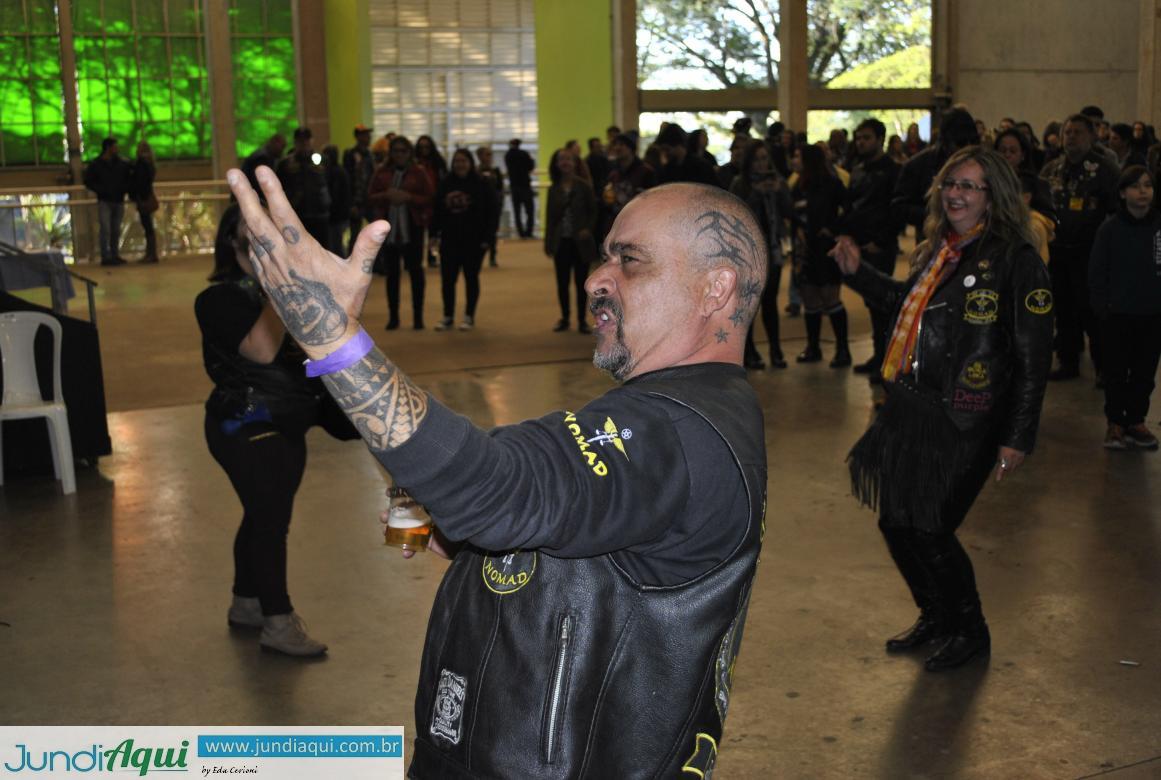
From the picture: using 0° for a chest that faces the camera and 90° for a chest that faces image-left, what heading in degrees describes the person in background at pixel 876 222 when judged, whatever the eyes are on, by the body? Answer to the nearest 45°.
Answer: approximately 45°

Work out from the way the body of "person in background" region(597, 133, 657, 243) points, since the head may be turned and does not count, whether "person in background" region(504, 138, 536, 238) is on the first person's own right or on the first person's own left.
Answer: on the first person's own right

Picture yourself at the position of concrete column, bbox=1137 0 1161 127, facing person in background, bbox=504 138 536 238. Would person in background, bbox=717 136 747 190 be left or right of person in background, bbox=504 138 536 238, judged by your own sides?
left

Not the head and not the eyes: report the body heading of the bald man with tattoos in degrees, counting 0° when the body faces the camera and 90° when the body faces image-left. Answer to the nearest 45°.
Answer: approximately 90°

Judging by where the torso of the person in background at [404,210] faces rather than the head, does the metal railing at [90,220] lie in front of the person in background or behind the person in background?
behind

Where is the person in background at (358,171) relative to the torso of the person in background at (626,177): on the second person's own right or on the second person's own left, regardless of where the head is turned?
on the second person's own right

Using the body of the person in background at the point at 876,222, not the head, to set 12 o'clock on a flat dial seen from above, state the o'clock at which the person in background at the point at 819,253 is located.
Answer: the person in background at the point at 819,253 is roughly at 3 o'clock from the person in background at the point at 876,222.

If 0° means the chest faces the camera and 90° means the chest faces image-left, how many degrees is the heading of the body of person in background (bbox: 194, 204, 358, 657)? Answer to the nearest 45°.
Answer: approximately 270°

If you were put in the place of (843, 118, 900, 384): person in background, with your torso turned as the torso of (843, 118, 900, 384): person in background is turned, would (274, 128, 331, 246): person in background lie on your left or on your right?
on your right

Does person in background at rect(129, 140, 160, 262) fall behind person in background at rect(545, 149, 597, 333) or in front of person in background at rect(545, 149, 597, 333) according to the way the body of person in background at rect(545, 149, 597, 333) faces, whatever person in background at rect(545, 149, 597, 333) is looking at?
behind
